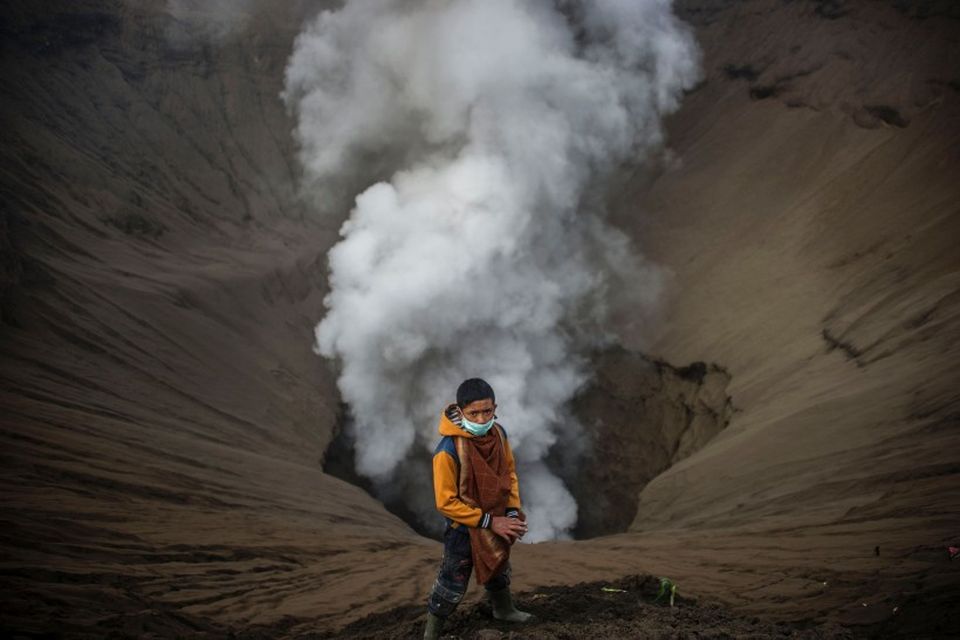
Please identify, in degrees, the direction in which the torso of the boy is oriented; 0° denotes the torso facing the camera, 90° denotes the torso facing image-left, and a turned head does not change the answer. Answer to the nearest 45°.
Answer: approximately 315°
